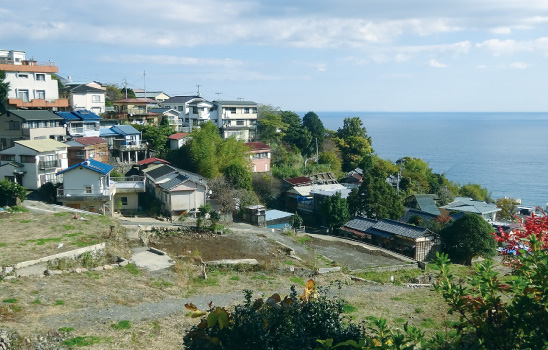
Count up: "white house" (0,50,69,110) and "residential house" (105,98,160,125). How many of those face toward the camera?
2

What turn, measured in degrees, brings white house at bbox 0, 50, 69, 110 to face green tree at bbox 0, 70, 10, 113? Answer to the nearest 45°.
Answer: approximately 45° to its right

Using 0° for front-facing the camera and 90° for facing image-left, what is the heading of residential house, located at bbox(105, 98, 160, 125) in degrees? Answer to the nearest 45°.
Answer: approximately 0°

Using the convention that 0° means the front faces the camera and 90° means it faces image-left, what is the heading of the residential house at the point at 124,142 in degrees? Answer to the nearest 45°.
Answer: approximately 315°

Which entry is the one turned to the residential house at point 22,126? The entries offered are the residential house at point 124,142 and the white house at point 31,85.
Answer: the white house

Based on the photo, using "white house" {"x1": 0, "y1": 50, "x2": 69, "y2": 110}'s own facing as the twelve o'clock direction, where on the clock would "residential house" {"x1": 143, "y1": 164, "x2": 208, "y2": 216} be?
The residential house is roughly at 11 o'clock from the white house.

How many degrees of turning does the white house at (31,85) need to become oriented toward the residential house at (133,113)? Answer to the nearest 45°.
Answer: approximately 135° to its left

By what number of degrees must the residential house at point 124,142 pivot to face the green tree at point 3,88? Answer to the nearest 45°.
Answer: approximately 135° to its right

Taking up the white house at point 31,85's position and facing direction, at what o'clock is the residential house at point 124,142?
The residential house is roughly at 10 o'clock from the white house.

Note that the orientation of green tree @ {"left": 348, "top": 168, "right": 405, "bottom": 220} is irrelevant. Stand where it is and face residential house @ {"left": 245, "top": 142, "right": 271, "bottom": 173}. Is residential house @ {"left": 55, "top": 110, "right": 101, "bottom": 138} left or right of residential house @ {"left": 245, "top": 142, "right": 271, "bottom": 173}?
left

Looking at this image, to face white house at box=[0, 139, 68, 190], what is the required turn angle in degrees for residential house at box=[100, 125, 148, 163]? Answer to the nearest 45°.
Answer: approximately 90° to its right
